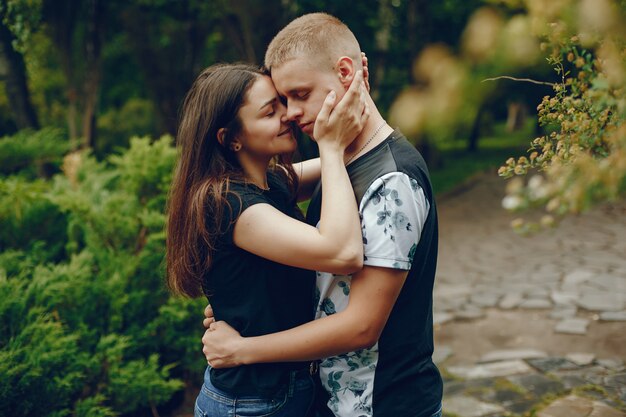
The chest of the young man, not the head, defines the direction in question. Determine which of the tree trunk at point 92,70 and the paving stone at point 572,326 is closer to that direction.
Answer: the tree trunk

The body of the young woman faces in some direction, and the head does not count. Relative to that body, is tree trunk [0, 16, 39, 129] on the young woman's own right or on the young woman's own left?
on the young woman's own left

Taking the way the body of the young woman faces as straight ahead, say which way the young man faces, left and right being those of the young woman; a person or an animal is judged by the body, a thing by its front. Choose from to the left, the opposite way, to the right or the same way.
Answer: the opposite way

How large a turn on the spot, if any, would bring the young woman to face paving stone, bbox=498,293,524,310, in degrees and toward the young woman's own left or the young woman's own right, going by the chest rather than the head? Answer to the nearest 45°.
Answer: approximately 45° to the young woman's own left

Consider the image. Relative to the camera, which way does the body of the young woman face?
to the viewer's right

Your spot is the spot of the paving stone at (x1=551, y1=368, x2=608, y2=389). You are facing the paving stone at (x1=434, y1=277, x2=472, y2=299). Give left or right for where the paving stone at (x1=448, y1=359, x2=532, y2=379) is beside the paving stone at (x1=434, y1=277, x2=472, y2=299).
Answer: left

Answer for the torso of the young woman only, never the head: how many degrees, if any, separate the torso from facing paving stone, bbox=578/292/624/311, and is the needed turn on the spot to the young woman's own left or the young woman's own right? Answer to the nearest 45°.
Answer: approximately 45° to the young woman's own left

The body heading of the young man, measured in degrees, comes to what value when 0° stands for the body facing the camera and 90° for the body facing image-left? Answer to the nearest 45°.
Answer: approximately 90°

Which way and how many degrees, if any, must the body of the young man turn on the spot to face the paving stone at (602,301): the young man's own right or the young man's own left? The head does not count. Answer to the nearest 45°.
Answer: approximately 135° to the young man's own right

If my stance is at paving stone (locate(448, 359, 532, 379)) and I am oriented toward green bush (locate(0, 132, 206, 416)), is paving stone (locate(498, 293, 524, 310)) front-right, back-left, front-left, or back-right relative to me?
back-right
